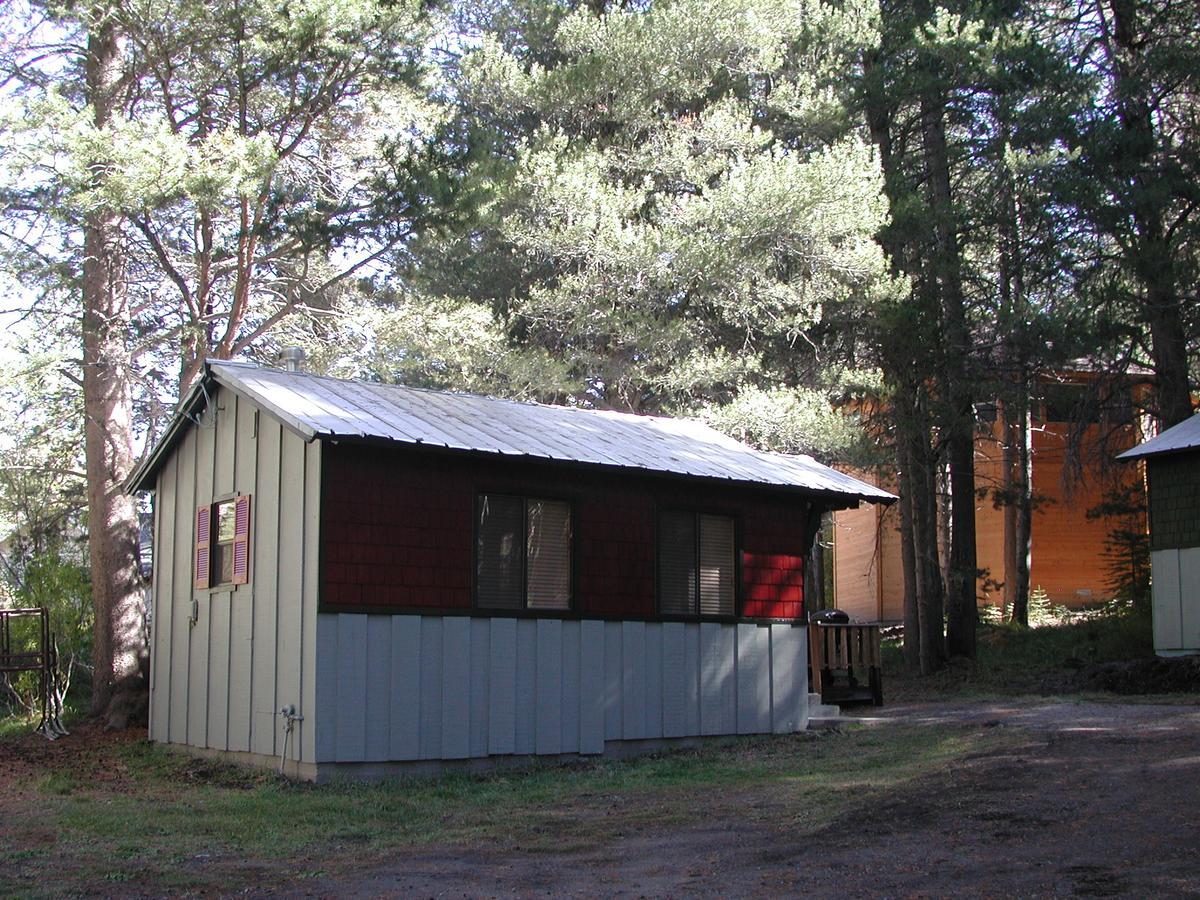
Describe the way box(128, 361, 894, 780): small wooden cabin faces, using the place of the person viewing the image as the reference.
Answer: facing away from the viewer and to the right of the viewer

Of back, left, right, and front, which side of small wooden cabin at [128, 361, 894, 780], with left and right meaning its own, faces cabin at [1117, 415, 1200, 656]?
front

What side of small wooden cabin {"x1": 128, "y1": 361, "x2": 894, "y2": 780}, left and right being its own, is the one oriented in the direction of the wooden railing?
front

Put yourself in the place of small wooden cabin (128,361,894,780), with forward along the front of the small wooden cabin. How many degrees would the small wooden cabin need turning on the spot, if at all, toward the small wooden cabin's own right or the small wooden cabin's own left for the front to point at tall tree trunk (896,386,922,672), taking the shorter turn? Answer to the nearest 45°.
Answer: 0° — it already faces it

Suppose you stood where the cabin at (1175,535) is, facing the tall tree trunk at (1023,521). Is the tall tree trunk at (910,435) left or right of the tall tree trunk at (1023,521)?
left

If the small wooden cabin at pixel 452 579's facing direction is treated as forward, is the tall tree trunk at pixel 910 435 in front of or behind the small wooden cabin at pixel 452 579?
in front

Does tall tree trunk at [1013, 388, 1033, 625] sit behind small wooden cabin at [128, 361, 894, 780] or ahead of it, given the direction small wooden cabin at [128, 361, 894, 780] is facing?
ahead

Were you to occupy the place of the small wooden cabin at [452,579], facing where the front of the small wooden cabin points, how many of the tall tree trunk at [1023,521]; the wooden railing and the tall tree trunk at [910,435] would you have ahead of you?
3

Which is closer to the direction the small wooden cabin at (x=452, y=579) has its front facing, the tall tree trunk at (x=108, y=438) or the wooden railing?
the wooden railing
